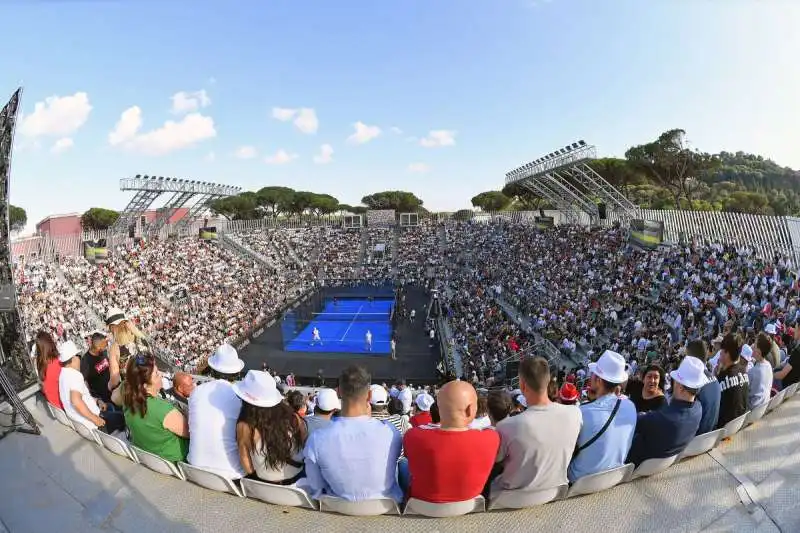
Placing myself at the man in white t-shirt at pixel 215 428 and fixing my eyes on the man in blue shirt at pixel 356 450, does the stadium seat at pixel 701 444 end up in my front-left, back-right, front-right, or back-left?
front-left

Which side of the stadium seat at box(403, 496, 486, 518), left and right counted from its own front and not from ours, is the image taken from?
back

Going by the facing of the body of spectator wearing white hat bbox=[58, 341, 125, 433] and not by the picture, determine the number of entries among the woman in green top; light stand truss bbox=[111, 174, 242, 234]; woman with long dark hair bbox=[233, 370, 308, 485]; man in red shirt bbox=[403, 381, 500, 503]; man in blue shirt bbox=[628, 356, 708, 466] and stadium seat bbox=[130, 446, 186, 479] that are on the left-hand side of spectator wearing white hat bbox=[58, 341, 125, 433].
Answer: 1

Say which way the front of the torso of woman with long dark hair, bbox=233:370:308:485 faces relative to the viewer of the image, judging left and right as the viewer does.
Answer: facing away from the viewer

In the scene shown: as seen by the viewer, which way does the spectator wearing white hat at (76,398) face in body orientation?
to the viewer's right

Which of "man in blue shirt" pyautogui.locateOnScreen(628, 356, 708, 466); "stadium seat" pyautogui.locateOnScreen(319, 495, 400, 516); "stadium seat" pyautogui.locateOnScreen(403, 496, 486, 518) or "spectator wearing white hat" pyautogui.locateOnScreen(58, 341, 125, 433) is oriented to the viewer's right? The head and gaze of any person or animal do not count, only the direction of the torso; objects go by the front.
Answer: the spectator wearing white hat

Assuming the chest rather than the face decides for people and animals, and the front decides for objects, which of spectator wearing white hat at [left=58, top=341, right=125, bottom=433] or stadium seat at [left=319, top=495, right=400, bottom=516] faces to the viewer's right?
the spectator wearing white hat

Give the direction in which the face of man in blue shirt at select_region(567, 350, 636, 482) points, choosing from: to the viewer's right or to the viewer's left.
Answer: to the viewer's left

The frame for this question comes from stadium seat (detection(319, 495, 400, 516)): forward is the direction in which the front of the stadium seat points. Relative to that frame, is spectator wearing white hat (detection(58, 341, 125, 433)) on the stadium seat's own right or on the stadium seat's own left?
on the stadium seat's own left

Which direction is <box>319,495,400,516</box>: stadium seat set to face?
away from the camera

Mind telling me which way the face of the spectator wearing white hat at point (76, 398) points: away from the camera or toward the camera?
away from the camera

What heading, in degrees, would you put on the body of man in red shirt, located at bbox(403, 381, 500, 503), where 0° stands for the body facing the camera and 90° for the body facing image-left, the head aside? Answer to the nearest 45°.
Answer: approximately 180°

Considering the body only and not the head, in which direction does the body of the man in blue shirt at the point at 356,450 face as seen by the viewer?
away from the camera

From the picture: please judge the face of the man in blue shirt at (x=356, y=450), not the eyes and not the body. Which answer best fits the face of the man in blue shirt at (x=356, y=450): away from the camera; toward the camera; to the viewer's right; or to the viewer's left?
away from the camera

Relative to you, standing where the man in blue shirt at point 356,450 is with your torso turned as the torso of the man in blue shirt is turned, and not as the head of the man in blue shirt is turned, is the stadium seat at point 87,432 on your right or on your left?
on your left

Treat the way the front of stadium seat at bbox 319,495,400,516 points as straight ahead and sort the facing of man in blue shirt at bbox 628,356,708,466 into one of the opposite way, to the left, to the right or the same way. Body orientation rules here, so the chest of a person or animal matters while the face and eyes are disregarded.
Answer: the same way
